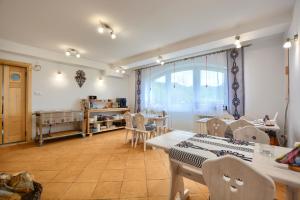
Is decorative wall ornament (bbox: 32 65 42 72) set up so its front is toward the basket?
yes

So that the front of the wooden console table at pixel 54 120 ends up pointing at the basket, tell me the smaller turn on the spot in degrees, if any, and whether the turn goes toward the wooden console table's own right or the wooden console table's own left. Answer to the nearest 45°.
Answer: approximately 45° to the wooden console table's own right

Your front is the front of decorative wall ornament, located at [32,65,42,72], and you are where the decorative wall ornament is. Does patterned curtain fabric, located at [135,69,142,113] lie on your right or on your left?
on your left

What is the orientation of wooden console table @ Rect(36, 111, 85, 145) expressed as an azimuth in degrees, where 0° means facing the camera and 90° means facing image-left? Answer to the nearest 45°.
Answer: approximately 315°

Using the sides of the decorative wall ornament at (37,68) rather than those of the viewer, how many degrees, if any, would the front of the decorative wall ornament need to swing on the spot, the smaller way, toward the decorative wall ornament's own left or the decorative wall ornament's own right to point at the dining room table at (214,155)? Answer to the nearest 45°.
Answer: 0° — it already faces it

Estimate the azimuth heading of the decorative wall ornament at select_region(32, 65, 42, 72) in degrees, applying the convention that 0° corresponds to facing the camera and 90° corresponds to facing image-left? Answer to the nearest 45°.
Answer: approximately 0°
